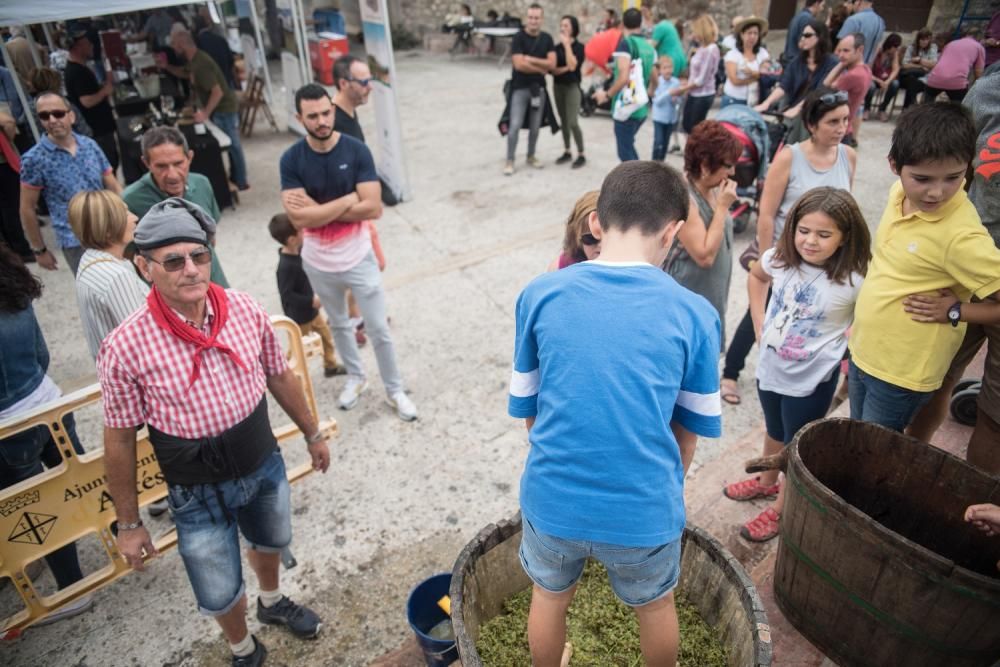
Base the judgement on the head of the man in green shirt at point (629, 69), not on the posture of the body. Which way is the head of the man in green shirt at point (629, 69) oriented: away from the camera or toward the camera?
away from the camera

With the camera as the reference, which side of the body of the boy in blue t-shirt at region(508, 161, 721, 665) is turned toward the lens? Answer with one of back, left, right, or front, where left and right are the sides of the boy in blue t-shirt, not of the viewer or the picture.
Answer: back

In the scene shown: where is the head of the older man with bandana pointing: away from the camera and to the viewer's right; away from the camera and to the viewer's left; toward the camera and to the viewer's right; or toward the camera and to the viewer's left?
toward the camera and to the viewer's right

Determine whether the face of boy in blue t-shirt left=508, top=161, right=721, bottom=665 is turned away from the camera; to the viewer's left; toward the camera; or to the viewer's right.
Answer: away from the camera

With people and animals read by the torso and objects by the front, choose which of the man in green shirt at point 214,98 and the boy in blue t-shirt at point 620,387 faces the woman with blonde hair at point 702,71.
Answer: the boy in blue t-shirt

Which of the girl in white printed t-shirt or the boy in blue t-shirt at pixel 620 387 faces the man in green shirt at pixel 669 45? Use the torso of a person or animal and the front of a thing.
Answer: the boy in blue t-shirt

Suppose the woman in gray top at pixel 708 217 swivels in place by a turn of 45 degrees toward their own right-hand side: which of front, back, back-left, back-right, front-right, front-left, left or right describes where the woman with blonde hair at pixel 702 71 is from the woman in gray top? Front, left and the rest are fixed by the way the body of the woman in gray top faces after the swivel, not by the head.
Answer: back-left

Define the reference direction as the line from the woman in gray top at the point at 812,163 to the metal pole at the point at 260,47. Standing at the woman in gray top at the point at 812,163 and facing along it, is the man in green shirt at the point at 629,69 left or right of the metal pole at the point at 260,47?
right

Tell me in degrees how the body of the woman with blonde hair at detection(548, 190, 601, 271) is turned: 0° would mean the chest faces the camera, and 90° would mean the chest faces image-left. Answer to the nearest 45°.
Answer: approximately 315°

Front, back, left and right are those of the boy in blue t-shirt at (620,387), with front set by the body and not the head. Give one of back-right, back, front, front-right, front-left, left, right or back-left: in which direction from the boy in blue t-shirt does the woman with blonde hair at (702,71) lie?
front

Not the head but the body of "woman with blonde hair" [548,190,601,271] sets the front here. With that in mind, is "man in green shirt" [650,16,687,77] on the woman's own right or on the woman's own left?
on the woman's own left

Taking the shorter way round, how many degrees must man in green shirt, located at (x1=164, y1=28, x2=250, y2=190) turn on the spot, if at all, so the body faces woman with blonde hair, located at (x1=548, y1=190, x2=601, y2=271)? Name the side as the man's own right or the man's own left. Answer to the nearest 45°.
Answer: approximately 90° to the man's own left
